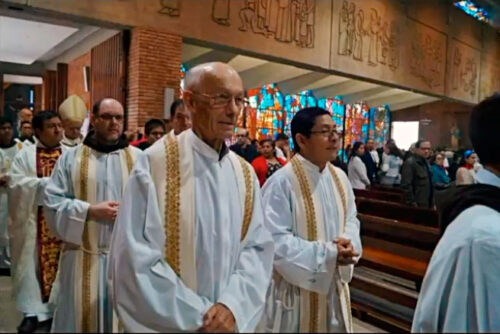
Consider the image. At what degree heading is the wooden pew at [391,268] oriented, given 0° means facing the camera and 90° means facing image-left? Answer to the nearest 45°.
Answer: approximately 45°

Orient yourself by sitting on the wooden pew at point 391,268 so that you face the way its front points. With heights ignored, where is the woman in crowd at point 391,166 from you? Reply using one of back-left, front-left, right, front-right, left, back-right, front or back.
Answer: back-right

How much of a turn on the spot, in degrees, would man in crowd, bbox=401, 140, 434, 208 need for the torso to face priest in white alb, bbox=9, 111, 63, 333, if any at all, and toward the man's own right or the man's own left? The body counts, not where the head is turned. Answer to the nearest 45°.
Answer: approximately 90° to the man's own right

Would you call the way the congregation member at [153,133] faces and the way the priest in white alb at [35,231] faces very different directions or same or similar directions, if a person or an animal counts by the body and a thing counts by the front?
same or similar directions

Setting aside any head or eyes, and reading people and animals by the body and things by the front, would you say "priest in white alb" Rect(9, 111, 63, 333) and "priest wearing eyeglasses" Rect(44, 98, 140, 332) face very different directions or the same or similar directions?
same or similar directions

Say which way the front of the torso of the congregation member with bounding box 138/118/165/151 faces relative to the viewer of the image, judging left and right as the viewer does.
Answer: facing the viewer and to the right of the viewer

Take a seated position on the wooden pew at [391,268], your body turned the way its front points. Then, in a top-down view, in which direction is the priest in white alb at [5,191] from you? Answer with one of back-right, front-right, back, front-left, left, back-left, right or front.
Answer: front-right

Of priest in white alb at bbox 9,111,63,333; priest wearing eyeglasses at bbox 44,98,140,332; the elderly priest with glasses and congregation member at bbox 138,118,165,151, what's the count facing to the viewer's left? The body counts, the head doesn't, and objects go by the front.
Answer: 0

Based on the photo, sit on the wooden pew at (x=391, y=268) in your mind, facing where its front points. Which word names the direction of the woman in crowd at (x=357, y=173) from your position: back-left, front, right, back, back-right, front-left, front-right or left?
back-right

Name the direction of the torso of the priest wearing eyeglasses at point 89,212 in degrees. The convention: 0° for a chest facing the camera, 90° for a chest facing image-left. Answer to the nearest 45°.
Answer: approximately 315°

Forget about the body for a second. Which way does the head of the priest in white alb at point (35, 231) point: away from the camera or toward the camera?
toward the camera

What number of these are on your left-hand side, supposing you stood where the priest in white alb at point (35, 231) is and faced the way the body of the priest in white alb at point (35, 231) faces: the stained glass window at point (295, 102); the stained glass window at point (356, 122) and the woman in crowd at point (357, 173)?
3

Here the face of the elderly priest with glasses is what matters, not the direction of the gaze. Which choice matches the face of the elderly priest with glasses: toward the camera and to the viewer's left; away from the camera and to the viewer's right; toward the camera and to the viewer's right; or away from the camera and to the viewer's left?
toward the camera and to the viewer's right
